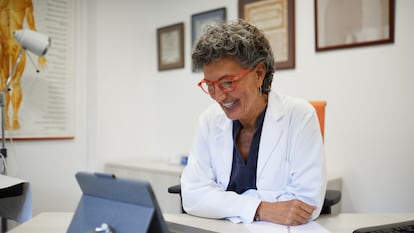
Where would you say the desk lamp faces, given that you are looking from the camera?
facing to the right of the viewer

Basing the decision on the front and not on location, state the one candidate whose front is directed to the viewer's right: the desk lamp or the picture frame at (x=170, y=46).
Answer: the desk lamp

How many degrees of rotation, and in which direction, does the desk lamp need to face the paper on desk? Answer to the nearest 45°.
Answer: approximately 90° to its right

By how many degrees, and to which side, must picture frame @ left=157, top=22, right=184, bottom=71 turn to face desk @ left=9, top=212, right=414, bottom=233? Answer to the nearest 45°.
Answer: approximately 45° to its left

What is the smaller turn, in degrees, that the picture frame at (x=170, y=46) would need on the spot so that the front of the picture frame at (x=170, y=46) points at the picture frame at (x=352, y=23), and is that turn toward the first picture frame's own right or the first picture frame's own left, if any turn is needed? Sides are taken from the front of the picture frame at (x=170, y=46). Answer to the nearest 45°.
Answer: approximately 90° to the first picture frame's own left
